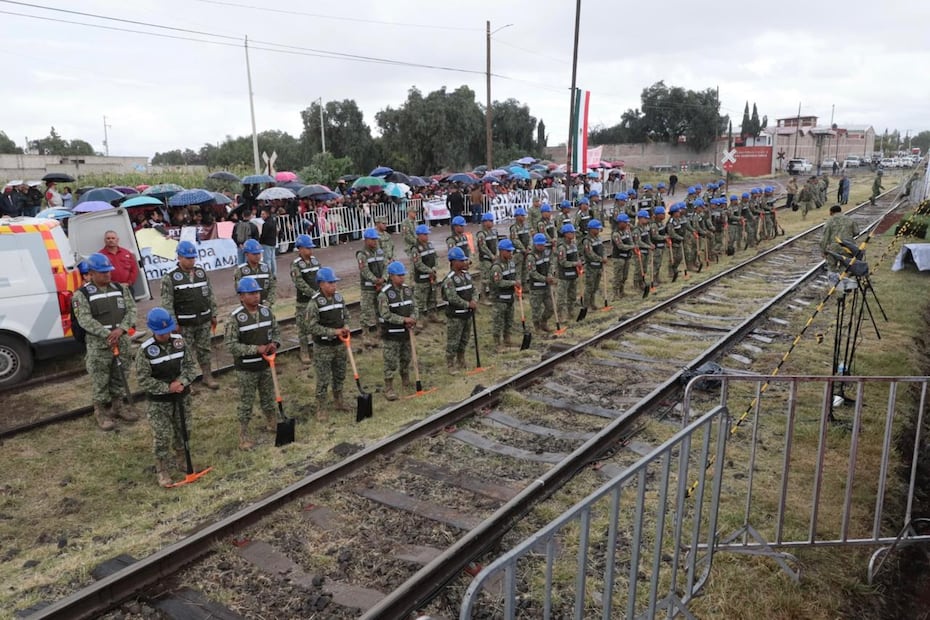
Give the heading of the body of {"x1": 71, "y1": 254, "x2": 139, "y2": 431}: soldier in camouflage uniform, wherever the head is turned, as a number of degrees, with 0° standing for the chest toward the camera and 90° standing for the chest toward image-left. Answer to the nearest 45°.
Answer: approximately 315°

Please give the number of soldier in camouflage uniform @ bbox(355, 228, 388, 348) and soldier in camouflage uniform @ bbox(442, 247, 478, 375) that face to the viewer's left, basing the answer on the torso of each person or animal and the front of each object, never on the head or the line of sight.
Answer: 0

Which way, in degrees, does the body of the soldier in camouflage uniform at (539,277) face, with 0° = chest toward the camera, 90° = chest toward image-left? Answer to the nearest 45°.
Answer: approximately 315°

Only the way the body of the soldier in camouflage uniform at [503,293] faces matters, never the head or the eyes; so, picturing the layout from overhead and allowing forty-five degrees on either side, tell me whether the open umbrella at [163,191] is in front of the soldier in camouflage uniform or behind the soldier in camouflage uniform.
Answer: behind

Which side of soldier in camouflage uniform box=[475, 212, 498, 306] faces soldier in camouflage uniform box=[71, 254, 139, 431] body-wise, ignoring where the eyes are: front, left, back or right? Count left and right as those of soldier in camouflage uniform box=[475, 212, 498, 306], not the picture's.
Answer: right

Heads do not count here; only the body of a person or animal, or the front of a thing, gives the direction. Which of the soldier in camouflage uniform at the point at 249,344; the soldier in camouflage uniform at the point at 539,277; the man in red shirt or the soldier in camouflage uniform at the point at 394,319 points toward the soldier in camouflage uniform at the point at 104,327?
the man in red shirt

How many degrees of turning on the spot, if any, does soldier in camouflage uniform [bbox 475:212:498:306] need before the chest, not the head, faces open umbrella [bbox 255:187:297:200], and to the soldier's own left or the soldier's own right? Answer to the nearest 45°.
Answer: approximately 180°

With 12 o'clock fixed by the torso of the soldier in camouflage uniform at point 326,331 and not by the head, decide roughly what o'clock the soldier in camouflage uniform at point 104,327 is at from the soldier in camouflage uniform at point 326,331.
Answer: the soldier in camouflage uniform at point 104,327 is roughly at 5 o'clock from the soldier in camouflage uniform at point 326,331.

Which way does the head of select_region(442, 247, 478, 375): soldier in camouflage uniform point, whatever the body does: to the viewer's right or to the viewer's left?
to the viewer's right
